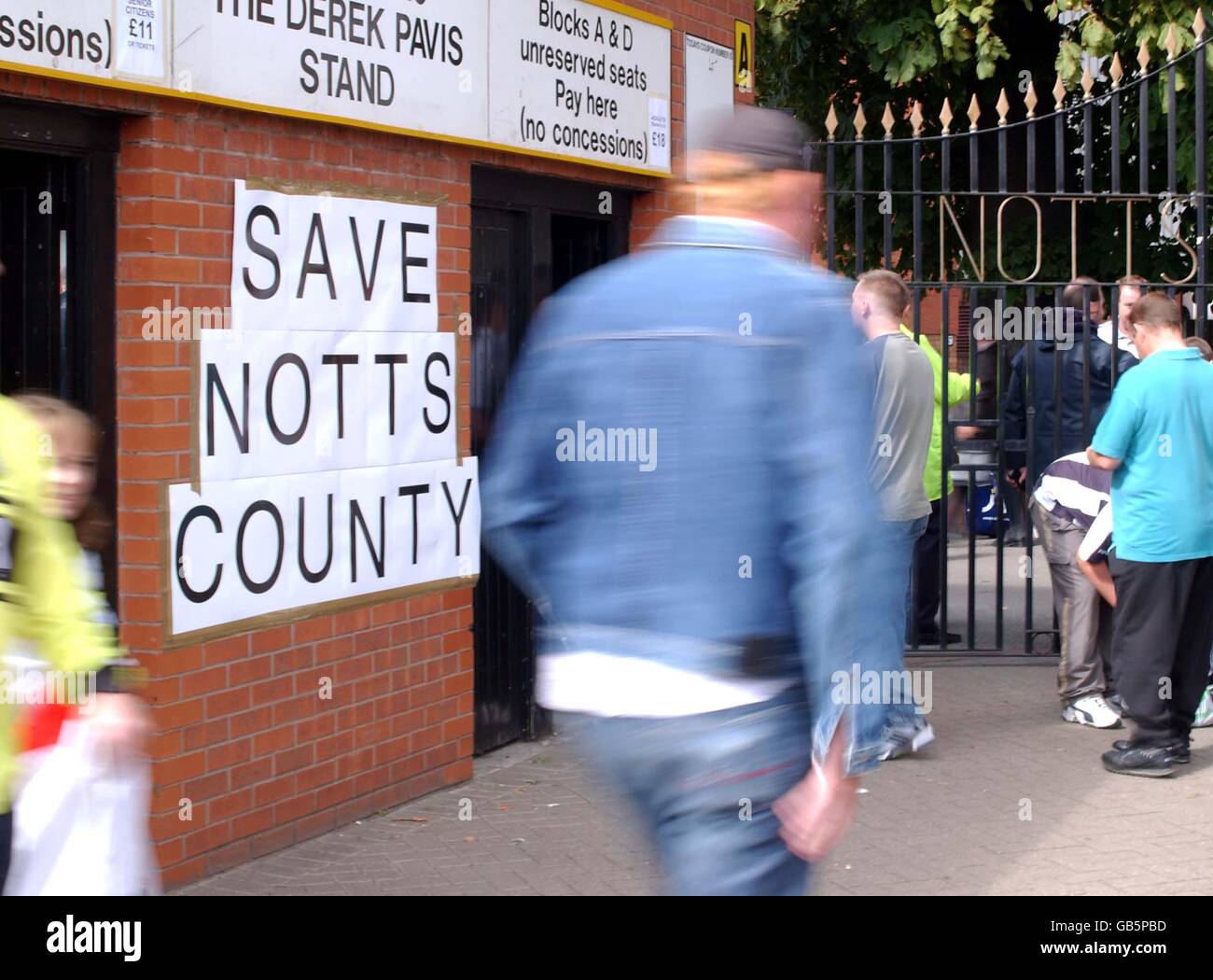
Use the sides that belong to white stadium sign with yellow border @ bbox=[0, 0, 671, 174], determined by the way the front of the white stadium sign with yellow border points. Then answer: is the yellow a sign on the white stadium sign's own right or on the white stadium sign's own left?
on the white stadium sign's own left

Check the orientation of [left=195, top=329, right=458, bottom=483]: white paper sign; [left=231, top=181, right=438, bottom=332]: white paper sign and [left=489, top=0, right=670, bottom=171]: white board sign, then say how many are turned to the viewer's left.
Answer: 0

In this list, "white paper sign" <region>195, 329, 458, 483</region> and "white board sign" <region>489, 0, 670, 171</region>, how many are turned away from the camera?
0

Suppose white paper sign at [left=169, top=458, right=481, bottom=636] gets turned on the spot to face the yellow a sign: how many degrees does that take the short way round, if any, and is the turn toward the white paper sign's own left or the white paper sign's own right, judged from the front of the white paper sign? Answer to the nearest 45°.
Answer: approximately 90° to the white paper sign's own left

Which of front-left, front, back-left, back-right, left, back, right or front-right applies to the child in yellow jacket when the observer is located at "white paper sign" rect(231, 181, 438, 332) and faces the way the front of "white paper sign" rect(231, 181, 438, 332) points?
front-right

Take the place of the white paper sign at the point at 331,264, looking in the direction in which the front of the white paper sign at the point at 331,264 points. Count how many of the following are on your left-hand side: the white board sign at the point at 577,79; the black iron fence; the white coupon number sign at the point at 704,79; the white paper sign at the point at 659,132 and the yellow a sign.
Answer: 5

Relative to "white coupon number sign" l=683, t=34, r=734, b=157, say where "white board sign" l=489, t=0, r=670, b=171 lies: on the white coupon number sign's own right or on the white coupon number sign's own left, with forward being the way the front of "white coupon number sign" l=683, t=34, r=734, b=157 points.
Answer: on the white coupon number sign's own right

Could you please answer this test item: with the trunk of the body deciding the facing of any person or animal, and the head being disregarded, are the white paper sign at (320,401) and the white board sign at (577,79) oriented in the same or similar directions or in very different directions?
same or similar directions

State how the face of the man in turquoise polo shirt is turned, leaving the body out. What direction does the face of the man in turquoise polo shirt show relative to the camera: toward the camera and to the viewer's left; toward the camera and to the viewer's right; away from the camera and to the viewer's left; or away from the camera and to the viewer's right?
away from the camera and to the viewer's left

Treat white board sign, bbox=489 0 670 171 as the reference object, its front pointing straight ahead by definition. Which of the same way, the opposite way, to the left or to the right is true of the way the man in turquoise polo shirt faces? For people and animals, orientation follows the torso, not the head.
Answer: the opposite way

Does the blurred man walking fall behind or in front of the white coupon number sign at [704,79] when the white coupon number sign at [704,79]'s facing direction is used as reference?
in front

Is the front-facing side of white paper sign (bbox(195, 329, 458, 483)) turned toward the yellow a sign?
no

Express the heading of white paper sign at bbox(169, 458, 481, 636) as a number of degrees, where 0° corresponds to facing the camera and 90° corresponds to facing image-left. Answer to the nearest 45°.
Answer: approximately 315°

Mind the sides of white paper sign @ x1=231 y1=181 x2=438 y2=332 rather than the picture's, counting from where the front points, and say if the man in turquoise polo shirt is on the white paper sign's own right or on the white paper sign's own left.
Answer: on the white paper sign's own left

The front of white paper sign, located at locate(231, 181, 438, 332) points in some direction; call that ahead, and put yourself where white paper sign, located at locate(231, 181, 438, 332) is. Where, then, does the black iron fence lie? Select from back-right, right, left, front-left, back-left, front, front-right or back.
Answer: left

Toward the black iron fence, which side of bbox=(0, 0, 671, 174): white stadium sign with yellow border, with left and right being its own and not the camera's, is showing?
left

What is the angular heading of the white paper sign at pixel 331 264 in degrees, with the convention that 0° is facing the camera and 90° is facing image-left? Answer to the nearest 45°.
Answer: approximately 315°
